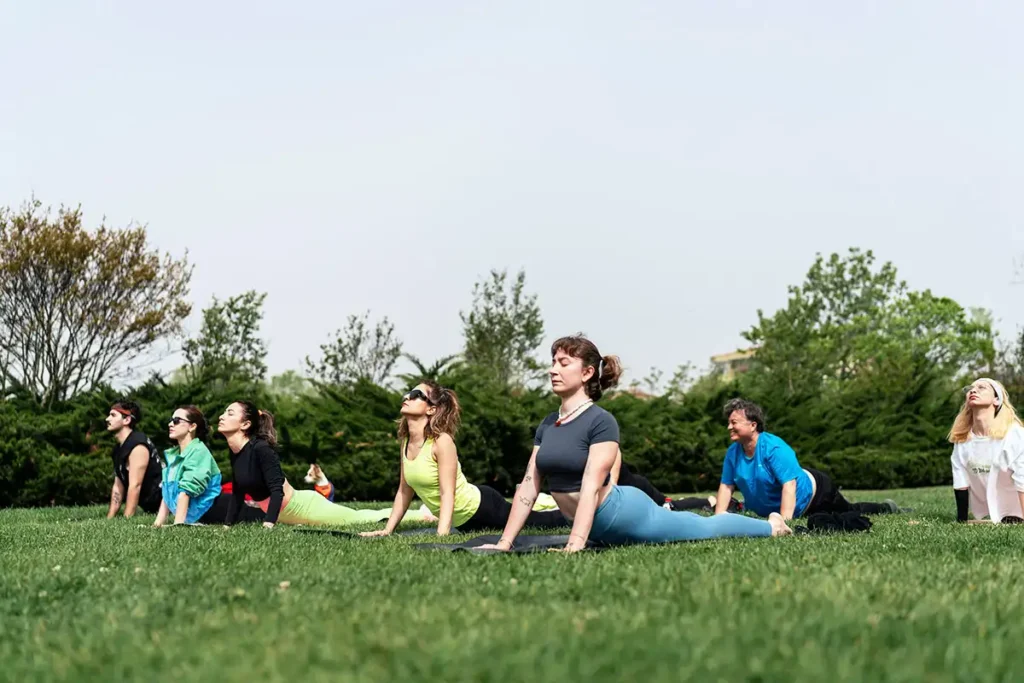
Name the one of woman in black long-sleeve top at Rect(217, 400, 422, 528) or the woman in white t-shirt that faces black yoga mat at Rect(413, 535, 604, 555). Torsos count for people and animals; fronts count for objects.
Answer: the woman in white t-shirt

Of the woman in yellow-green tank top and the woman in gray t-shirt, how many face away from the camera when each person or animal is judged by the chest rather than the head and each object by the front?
0

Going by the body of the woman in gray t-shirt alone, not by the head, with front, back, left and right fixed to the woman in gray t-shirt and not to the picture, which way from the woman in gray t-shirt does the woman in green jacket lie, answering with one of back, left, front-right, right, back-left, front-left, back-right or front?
right

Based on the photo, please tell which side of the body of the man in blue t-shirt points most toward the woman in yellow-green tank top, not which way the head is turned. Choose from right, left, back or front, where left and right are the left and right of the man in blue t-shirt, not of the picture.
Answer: front

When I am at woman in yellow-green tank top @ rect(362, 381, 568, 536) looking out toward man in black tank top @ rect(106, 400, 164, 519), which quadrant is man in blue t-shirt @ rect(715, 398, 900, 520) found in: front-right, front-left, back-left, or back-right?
back-right

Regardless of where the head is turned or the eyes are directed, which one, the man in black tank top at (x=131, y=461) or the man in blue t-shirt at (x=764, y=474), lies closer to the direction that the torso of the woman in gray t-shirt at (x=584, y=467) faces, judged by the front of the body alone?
the man in black tank top

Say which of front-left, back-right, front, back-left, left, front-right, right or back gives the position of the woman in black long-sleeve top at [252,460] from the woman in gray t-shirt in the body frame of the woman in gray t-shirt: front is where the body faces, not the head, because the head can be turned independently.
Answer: right

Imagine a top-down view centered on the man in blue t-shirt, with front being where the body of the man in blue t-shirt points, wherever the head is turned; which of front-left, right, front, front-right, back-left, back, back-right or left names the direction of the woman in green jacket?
front-right

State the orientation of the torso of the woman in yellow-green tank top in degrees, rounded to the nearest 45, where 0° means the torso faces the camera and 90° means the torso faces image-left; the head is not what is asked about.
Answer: approximately 45°

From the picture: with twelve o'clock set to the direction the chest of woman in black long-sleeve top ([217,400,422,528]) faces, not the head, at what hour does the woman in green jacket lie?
The woman in green jacket is roughly at 1 o'clock from the woman in black long-sleeve top.

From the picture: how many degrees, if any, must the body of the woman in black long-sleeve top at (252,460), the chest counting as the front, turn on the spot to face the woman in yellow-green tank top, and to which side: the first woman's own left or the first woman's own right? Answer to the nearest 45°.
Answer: approximately 135° to the first woman's own left

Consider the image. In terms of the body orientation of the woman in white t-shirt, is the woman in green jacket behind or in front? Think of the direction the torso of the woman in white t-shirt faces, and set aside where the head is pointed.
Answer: in front

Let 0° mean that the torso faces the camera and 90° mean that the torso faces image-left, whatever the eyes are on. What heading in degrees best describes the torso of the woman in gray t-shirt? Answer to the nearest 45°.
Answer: approximately 45°

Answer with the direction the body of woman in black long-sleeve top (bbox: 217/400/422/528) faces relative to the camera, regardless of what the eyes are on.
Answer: to the viewer's left

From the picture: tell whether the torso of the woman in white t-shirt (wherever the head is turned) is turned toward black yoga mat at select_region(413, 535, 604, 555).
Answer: yes
